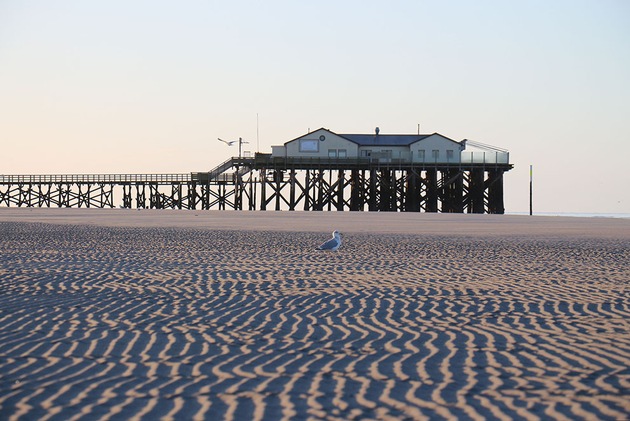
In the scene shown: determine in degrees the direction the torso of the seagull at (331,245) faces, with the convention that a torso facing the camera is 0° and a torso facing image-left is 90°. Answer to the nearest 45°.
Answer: approximately 270°
